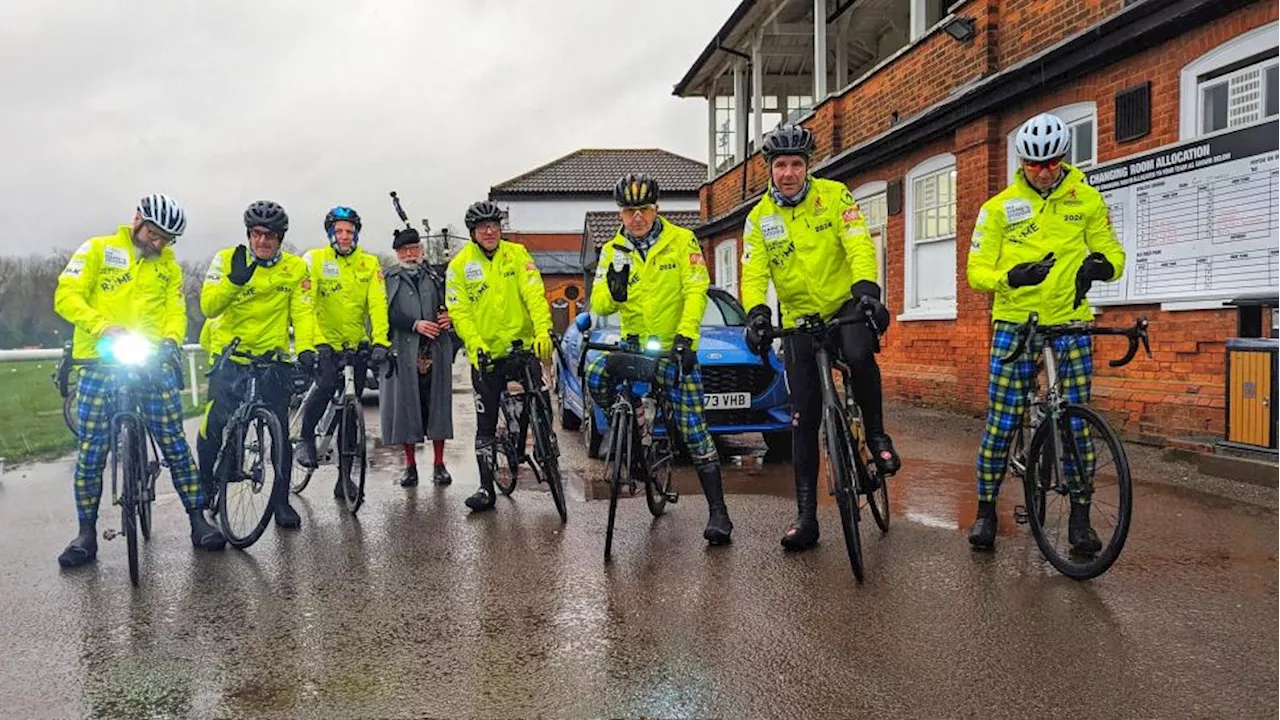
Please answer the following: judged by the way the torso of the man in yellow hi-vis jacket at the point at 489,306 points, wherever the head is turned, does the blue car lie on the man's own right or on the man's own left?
on the man's own left

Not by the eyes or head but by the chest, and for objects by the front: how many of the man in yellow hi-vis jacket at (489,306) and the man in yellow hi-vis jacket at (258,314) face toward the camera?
2

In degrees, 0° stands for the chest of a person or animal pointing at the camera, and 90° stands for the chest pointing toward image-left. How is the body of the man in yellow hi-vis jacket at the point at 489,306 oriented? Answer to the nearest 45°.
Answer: approximately 0°

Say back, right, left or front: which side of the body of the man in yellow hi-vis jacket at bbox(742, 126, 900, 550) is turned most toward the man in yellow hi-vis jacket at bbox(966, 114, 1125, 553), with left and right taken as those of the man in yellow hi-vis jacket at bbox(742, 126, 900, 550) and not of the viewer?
left

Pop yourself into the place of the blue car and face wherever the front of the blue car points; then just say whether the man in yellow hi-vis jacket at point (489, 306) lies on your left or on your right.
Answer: on your right

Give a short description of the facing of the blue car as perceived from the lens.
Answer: facing the viewer and to the right of the viewer
